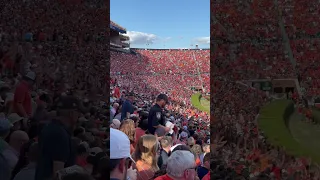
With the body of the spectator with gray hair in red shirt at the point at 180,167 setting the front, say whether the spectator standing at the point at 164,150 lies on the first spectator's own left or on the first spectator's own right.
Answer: on the first spectator's own left

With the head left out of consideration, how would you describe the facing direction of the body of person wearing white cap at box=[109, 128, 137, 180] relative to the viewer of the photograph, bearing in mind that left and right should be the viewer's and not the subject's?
facing away from the viewer and to the right of the viewer

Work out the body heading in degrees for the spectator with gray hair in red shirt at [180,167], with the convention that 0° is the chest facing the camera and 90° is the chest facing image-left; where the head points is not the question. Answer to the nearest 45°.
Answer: approximately 225°

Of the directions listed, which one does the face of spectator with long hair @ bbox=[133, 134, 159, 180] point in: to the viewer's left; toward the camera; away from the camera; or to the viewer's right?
away from the camera
